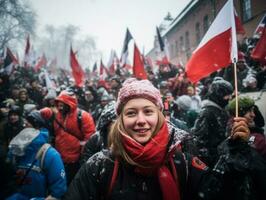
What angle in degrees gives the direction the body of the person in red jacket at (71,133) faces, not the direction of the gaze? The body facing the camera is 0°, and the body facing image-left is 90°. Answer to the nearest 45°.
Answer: approximately 45°

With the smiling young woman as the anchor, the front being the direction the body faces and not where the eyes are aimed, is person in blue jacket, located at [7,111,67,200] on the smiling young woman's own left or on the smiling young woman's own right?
on the smiling young woman's own right

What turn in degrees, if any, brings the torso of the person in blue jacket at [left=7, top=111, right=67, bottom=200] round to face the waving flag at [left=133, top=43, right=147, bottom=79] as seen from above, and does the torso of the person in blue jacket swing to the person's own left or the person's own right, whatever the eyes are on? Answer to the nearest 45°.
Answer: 0° — they already face it

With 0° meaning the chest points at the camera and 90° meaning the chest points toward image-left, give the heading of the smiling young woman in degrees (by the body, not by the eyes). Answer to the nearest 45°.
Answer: approximately 0°

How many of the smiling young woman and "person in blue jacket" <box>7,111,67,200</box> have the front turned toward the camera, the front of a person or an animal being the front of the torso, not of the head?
1

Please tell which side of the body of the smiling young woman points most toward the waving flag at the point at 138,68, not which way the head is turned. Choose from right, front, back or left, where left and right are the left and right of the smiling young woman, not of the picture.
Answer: back

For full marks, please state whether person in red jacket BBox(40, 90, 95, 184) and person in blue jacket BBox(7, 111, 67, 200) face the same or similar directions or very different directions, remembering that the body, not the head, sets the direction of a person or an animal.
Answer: very different directions
